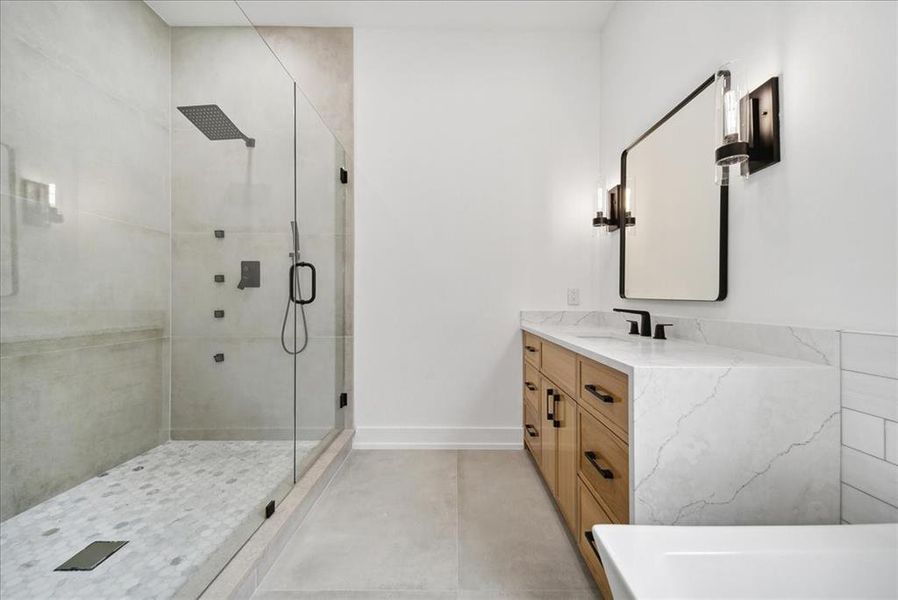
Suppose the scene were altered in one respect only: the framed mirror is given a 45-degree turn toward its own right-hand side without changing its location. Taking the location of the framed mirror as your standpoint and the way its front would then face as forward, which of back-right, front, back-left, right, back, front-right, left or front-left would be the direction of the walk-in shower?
front-left

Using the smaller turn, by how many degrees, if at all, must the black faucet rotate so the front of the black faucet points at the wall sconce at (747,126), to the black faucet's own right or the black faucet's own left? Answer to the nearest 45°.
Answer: approximately 135° to the black faucet's own left

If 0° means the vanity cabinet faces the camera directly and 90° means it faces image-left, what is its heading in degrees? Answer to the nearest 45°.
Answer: approximately 90°

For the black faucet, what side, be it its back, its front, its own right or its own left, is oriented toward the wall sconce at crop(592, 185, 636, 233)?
right

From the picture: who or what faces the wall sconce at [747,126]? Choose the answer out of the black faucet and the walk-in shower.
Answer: the walk-in shower

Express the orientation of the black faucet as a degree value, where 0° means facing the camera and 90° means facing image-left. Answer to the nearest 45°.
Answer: approximately 90°

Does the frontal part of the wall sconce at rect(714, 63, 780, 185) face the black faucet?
no

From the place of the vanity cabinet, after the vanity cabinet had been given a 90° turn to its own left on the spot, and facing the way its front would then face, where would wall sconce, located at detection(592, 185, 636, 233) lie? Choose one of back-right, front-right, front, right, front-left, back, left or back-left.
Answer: back

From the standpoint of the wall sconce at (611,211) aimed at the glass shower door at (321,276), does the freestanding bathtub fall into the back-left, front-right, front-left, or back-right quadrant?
front-left

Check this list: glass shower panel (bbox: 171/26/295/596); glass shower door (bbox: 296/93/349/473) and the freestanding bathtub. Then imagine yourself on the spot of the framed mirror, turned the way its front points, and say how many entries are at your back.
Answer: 0

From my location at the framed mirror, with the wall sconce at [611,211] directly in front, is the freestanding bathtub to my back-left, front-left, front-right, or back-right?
back-left

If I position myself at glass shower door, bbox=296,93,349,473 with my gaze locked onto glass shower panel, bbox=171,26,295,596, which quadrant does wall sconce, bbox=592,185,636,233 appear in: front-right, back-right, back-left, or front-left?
back-left

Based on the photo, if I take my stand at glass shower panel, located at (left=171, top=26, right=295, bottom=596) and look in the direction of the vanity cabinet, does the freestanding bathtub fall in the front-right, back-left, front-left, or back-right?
front-right

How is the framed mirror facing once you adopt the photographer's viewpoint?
facing the viewer and to the left of the viewer

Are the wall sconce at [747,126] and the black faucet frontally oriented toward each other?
no

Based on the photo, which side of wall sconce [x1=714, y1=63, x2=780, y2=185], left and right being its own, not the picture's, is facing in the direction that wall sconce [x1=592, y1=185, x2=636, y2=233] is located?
right
